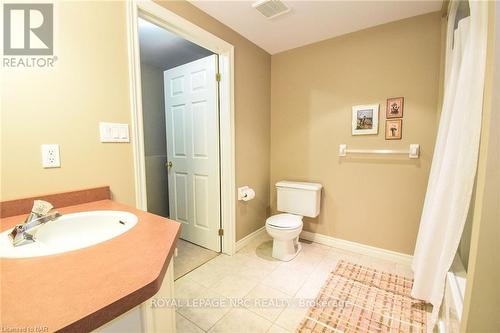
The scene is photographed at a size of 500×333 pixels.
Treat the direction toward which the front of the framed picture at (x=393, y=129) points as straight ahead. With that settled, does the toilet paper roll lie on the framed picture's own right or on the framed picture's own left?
on the framed picture's own right

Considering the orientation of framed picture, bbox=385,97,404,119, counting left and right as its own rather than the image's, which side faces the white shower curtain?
front

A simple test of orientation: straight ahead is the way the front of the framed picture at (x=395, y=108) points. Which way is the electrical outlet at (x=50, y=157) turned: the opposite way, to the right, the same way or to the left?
to the left

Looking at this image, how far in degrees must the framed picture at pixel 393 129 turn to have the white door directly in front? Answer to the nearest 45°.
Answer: approximately 90° to its right

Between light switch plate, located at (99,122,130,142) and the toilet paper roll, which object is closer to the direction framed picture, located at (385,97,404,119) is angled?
the light switch plate

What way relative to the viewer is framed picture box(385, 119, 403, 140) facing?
toward the camera

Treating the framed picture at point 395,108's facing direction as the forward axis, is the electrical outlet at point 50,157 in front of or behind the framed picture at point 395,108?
in front

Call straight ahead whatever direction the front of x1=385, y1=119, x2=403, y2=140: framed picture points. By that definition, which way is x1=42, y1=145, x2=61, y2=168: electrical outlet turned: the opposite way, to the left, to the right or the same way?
to the left

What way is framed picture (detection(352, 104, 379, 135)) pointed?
toward the camera

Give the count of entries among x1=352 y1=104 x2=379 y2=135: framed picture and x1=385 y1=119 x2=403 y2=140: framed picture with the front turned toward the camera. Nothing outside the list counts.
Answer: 2

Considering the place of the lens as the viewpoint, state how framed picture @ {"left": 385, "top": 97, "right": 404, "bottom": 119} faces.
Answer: facing the viewer

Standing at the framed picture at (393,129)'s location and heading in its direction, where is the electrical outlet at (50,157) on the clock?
The electrical outlet is roughly at 1 o'clock from the framed picture.
